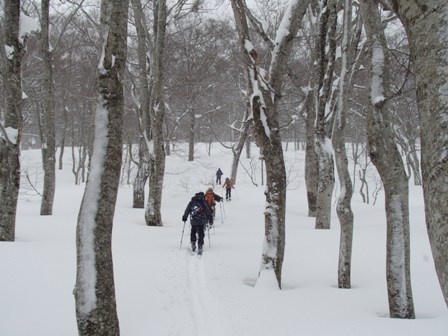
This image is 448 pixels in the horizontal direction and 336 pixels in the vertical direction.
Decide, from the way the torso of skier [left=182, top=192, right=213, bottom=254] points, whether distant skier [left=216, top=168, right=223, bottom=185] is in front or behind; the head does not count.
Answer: in front

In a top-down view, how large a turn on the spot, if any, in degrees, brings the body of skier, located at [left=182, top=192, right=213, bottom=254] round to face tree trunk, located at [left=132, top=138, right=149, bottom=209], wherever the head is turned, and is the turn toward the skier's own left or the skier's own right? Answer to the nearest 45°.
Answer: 0° — they already face it

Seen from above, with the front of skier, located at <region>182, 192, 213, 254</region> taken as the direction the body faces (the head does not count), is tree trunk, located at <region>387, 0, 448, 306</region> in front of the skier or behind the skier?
behind

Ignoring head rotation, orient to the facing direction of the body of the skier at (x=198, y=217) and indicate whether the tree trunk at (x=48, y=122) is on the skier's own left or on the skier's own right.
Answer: on the skier's own left

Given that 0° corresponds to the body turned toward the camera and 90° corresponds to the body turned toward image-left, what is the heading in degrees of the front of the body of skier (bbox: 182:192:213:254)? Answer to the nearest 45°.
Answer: approximately 180°

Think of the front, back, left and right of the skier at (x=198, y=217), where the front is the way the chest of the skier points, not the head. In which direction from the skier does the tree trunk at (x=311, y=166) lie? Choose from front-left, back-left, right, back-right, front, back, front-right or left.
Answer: front-right
